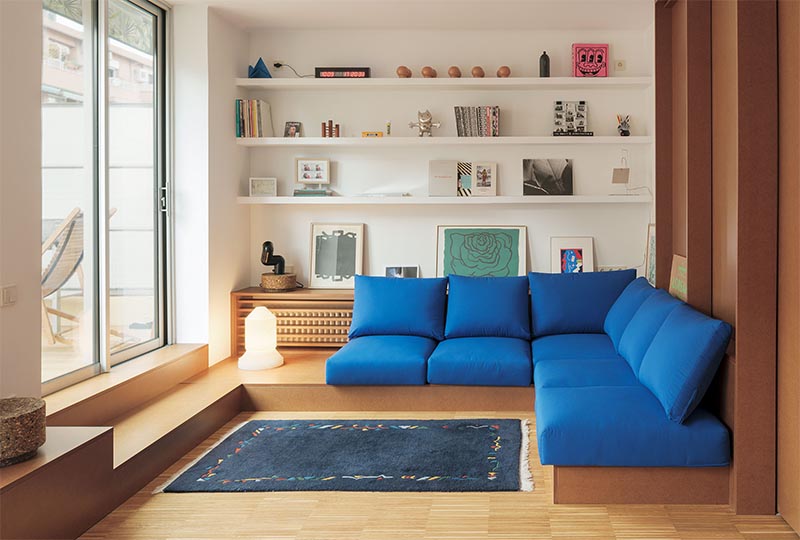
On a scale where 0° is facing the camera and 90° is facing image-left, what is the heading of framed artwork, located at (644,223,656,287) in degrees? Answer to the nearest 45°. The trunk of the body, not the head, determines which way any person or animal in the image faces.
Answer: approximately 90°

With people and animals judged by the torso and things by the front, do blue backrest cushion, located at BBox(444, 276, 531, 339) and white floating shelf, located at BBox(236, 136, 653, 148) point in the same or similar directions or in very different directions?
same or similar directions

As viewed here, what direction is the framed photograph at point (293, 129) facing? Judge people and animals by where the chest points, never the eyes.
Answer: toward the camera

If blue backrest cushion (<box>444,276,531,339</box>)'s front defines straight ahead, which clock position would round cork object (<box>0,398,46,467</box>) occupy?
The round cork object is roughly at 1 o'clock from the blue backrest cushion.

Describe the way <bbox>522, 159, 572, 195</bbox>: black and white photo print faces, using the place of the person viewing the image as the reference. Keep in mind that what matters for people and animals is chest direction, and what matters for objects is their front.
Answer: facing the viewer

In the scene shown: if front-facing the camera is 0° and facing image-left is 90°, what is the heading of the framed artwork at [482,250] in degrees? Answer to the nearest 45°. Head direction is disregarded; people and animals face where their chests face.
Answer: approximately 0°

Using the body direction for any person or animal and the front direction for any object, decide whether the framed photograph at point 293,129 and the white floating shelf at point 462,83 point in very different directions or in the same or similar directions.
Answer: same or similar directions

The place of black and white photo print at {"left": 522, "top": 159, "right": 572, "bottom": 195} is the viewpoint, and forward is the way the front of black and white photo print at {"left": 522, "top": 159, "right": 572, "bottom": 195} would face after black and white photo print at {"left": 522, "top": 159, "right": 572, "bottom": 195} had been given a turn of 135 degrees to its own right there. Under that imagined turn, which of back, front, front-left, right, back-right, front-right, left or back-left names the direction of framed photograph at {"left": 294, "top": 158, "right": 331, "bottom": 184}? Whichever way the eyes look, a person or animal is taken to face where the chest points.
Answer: front-left

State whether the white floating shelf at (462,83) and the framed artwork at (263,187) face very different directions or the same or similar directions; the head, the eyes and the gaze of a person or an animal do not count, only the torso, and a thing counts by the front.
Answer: same or similar directions

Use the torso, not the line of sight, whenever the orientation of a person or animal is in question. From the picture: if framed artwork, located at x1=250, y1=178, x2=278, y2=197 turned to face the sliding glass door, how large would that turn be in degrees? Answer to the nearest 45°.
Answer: approximately 45° to its right

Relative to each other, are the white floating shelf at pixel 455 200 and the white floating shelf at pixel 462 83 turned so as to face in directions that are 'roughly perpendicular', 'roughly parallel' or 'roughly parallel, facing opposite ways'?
roughly parallel

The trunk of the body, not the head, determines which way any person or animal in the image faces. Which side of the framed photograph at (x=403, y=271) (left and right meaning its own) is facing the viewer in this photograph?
front
